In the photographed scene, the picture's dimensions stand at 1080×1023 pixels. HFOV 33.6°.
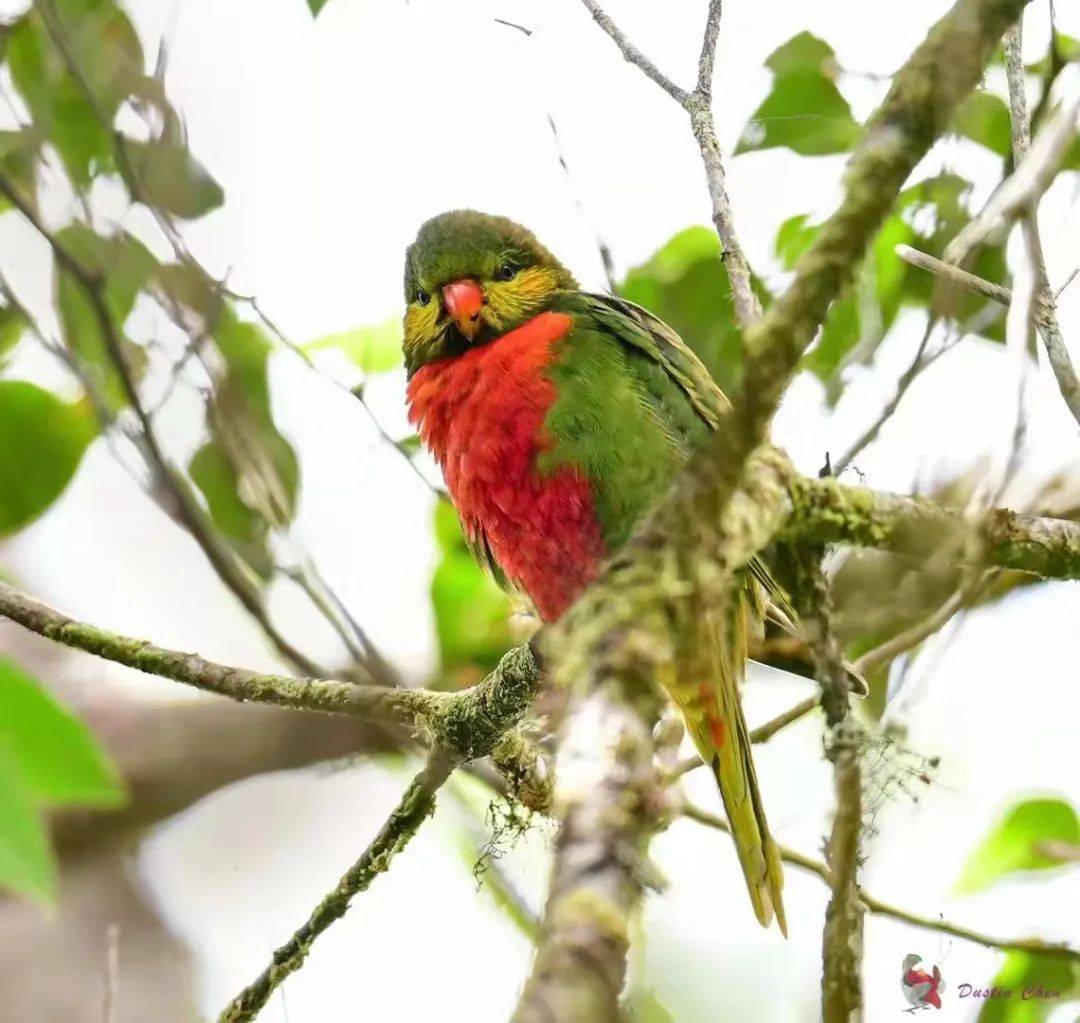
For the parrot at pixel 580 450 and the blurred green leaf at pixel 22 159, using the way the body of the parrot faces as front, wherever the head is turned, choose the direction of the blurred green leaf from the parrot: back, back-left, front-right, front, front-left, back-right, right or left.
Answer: front-right

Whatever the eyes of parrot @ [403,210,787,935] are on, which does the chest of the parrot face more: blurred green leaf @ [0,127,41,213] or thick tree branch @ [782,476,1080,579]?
the blurred green leaf

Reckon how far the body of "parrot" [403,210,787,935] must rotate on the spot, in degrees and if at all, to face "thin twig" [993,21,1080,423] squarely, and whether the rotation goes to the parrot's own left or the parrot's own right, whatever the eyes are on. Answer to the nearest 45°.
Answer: approximately 90° to the parrot's own left

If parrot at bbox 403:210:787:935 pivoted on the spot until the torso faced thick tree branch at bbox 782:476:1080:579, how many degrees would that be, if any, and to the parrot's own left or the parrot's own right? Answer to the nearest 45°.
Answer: approximately 90° to the parrot's own left

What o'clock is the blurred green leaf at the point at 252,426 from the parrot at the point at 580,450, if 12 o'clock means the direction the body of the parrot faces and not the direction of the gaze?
The blurred green leaf is roughly at 2 o'clock from the parrot.

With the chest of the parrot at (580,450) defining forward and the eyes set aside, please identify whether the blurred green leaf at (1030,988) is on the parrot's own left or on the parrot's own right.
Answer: on the parrot's own left
